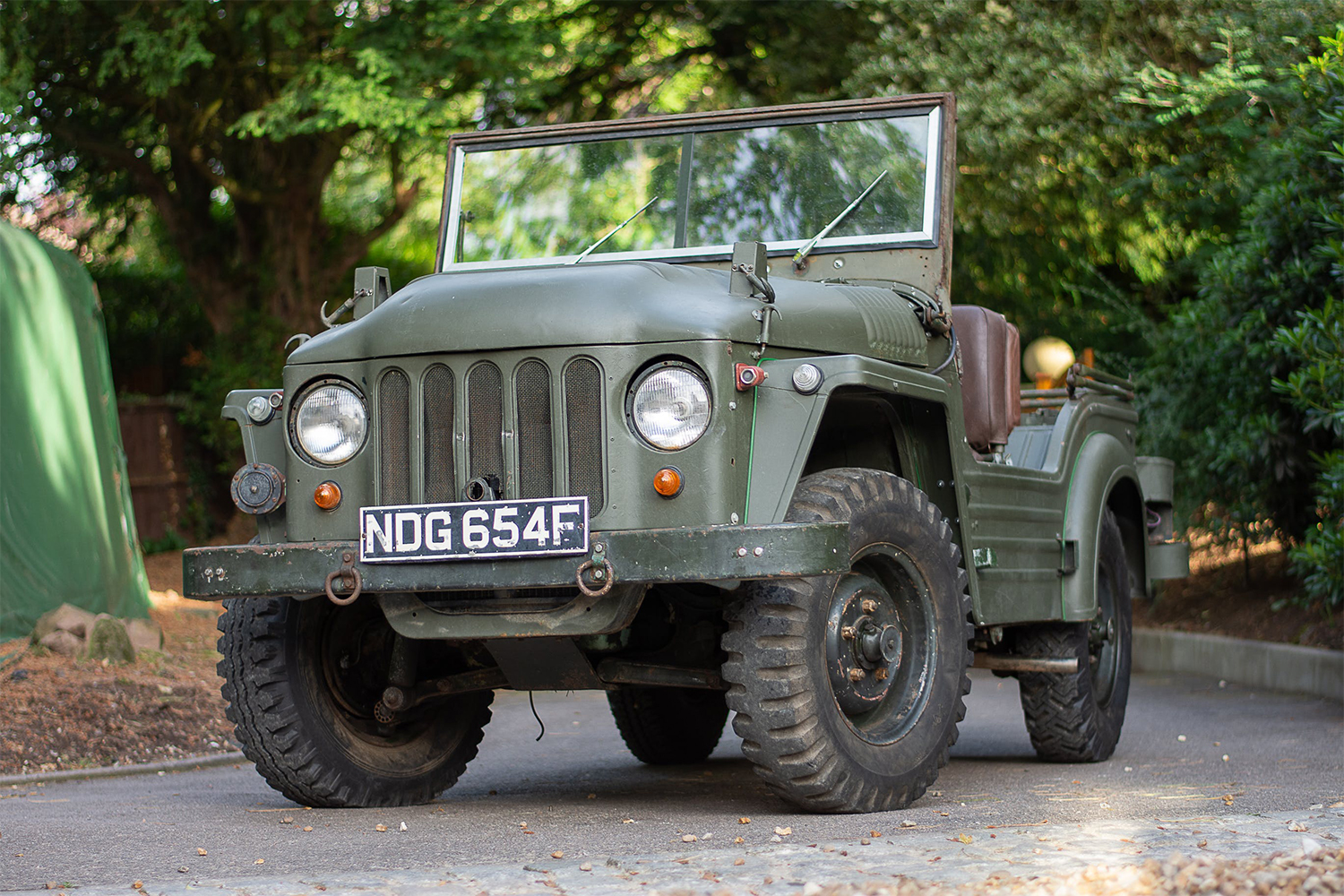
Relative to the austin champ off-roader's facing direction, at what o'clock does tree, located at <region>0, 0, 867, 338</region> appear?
The tree is roughly at 4 o'clock from the austin champ off-roader.

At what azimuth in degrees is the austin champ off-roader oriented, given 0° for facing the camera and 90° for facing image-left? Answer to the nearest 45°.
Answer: approximately 45°

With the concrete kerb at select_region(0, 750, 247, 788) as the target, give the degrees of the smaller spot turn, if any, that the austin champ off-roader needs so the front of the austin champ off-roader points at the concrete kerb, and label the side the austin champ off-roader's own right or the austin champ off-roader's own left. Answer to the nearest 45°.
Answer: approximately 90° to the austin champ off-roader's own right

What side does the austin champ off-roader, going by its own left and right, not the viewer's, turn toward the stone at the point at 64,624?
right

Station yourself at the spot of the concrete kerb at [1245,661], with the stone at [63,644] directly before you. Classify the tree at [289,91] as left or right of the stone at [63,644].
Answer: right

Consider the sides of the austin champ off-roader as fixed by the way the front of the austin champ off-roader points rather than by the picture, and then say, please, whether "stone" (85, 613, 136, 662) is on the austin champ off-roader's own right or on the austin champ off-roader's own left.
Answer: on the austin champ off-roader's own right

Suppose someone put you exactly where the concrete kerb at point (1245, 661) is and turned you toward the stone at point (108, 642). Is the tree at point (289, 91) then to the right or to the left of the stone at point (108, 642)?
right

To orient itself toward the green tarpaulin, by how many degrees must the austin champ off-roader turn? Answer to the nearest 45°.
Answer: approximately 90° to its right

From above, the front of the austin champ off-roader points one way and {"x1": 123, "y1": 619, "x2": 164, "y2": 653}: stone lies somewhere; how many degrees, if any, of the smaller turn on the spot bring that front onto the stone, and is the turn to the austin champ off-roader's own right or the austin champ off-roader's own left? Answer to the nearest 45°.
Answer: approximately 90° to the austin champ off-roader's own right
